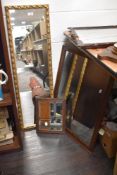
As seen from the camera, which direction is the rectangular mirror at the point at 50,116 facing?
toward the camera

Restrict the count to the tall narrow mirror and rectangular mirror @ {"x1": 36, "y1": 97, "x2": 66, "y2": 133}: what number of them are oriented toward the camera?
2

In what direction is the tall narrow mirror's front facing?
toward the camera
